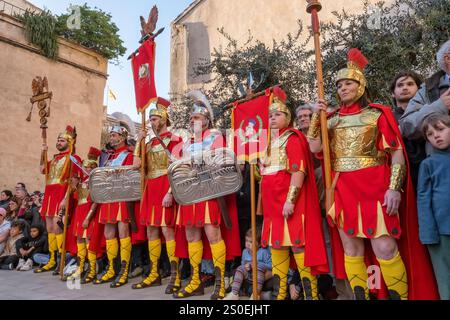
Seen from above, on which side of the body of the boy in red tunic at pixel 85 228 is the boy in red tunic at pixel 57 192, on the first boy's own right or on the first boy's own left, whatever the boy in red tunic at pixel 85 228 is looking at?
on the first boy's own right

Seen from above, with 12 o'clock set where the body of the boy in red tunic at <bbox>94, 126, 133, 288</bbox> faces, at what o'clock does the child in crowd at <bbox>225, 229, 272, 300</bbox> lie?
The child in crowd is roughly at 9 o'clock from the boy in red tunic.

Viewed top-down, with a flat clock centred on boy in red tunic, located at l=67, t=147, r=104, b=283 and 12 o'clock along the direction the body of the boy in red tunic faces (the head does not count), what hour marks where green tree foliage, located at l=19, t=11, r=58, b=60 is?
The green tree foliage is roughly at 4 o'clock from the boy in red tunic.

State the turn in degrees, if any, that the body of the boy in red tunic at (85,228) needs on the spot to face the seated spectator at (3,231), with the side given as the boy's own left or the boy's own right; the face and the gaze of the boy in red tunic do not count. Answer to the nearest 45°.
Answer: approximately 90° to the boy's own right

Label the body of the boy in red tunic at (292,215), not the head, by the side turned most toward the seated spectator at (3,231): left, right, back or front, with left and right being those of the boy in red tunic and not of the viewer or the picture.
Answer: right

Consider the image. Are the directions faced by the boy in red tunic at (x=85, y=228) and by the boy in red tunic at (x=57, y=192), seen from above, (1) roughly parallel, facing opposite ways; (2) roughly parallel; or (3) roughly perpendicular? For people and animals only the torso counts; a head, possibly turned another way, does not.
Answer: roughly parallel

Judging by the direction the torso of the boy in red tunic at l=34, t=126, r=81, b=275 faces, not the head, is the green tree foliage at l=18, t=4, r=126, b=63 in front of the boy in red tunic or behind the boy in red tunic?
behind

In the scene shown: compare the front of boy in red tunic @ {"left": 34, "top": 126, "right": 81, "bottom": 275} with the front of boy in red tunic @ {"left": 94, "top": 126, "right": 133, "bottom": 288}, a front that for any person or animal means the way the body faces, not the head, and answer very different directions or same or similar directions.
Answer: same or similar directions

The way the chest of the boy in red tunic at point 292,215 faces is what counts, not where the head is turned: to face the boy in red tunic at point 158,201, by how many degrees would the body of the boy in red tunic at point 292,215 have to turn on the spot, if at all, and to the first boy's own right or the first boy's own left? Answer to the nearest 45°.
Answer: approximately 90° to the first boy's own right

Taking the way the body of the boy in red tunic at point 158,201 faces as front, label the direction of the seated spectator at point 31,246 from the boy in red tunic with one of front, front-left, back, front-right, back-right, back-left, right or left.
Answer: right

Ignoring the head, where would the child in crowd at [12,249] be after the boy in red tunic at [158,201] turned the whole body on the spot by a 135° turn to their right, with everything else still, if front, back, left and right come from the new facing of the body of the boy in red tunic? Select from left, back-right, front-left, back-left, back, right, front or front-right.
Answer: front-left

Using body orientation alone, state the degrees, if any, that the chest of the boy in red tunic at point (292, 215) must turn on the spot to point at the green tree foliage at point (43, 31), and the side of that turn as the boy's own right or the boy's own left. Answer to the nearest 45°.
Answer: approximately 90° to the boy's own right

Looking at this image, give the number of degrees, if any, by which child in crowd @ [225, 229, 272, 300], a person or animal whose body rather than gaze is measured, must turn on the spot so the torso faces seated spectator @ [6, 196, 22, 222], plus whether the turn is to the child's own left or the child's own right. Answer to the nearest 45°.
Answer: approximately 90° to the child's own right
